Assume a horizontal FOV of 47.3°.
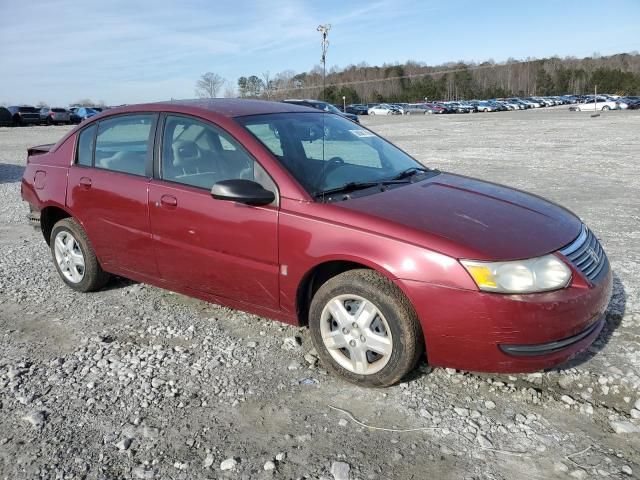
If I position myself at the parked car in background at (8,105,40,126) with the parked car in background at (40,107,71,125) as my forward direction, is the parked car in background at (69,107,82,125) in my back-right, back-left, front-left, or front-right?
front-left

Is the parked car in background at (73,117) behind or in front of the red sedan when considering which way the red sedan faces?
behind

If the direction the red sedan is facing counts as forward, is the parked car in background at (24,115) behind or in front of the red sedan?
behind

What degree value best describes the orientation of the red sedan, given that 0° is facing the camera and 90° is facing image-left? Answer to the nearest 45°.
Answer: approximately 315°

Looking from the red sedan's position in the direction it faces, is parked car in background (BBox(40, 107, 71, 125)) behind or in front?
behind

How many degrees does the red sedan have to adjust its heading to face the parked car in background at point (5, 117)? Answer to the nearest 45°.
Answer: approximately 180°
